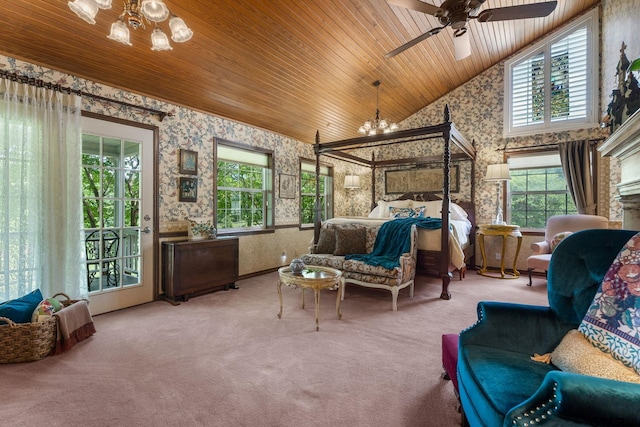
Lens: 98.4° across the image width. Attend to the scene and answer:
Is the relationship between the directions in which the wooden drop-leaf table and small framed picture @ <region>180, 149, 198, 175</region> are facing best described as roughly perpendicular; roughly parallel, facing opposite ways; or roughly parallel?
roughly parallel

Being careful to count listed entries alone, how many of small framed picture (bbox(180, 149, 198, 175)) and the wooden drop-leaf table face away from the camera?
0

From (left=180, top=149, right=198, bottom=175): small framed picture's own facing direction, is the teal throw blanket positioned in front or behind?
in front

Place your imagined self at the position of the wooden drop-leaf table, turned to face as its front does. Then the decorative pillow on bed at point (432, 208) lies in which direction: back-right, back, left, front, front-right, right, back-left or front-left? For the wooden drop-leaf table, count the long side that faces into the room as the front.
front-left

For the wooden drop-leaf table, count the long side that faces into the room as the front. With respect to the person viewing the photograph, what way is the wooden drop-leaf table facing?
facing the viewer and to the right of the viewer

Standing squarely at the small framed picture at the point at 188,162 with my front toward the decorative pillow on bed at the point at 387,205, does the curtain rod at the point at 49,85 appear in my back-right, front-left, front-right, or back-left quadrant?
back-right

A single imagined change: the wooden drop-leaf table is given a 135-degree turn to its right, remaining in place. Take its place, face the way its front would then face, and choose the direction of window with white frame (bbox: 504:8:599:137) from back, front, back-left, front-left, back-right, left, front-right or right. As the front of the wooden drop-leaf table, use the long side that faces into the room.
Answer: back

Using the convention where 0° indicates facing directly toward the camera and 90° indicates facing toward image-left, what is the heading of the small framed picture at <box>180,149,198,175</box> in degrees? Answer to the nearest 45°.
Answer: approximately 315°

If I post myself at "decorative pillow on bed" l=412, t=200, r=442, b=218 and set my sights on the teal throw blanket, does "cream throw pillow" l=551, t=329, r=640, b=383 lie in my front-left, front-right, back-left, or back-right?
front-left

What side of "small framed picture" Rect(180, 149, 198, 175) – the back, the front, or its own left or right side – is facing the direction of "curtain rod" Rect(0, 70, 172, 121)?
right

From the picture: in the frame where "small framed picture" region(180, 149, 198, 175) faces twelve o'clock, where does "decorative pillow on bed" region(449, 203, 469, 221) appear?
The decorative pillow on bed is roughly at 11 o'clock from the small framed picture.

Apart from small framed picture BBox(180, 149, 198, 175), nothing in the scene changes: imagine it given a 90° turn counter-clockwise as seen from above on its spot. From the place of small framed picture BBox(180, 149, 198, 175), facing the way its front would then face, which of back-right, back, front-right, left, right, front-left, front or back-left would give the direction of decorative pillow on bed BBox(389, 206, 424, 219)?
front-right

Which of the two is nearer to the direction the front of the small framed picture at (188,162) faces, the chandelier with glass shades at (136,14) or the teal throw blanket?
the teal throw blanket

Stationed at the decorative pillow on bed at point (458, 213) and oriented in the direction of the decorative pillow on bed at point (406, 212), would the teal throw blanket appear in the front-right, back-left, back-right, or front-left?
front-left

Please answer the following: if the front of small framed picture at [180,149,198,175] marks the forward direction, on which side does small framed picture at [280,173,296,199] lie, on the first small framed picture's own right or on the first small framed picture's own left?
on the first small framed picture's own left

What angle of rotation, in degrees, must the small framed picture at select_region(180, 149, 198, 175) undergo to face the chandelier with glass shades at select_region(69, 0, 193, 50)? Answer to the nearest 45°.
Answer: approximately 45° to its right
